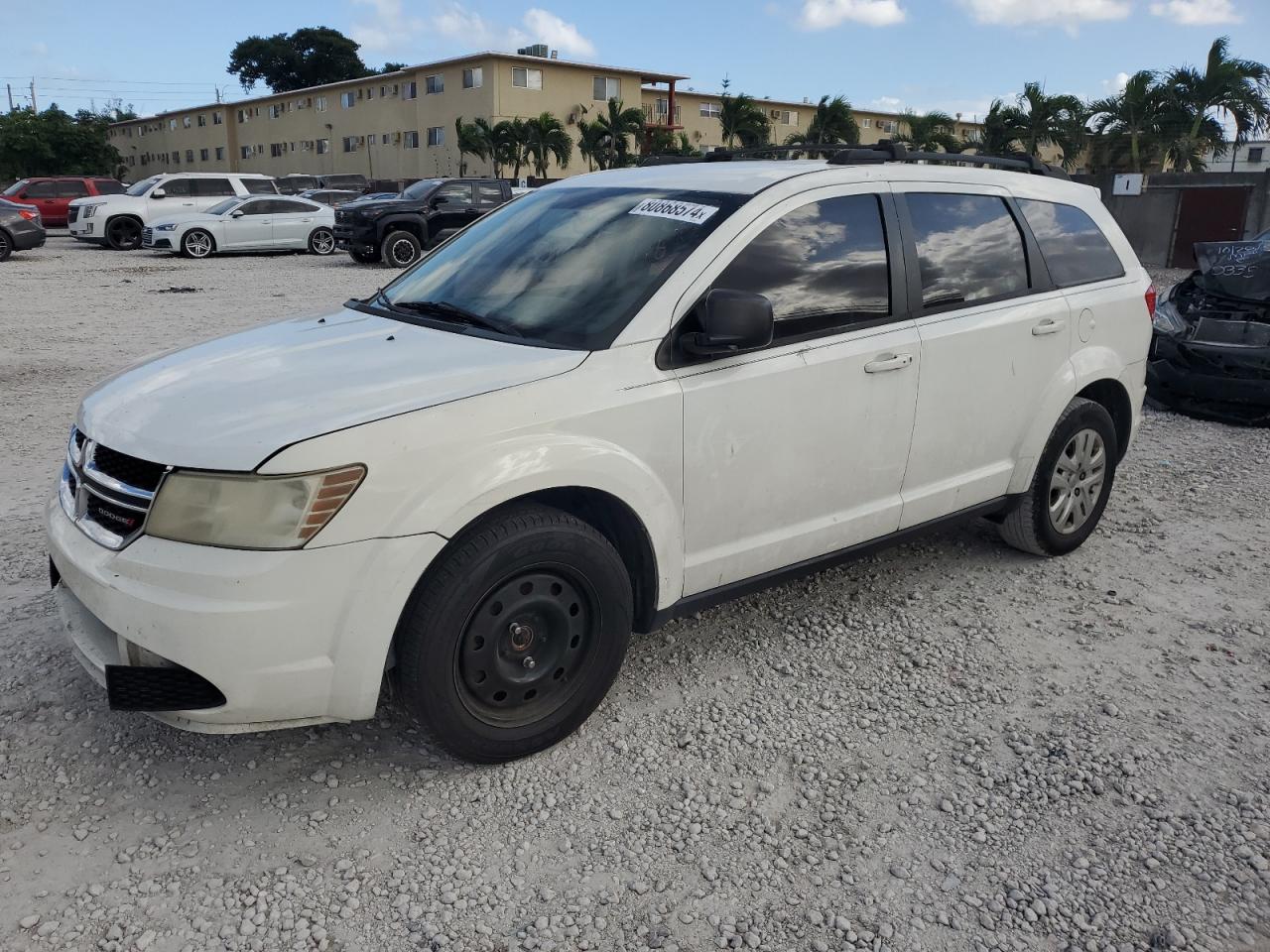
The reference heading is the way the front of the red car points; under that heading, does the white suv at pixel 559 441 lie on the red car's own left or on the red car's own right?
on the red car's own left

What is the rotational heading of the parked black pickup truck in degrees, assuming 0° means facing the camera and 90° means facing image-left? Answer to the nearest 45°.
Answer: approximately 45°

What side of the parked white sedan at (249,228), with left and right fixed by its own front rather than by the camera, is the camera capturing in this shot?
left

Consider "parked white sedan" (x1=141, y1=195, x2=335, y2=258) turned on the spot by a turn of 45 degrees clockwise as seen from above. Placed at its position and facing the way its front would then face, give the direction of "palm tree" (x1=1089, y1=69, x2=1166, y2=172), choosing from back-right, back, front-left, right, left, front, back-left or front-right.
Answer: back-right

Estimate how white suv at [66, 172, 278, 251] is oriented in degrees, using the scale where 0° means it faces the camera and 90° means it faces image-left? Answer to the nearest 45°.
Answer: approximately 45°

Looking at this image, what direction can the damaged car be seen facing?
toward the camera

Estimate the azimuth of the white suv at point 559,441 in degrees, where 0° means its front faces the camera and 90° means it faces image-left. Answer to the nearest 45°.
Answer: approximately 45°

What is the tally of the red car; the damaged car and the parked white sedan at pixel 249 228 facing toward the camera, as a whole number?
1

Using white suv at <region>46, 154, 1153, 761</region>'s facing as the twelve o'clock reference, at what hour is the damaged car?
The damaged car is roughly at 6 o'clock from the white suv.

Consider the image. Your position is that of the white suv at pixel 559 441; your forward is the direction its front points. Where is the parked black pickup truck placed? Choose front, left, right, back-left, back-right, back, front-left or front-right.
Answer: back-right

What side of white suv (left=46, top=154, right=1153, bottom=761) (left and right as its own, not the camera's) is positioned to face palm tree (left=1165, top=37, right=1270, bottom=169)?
back

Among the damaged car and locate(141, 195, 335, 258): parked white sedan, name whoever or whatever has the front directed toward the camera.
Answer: the damaged car

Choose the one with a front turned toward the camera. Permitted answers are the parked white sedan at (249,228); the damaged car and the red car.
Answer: the damaged car

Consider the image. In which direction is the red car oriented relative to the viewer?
to the viewer's left
